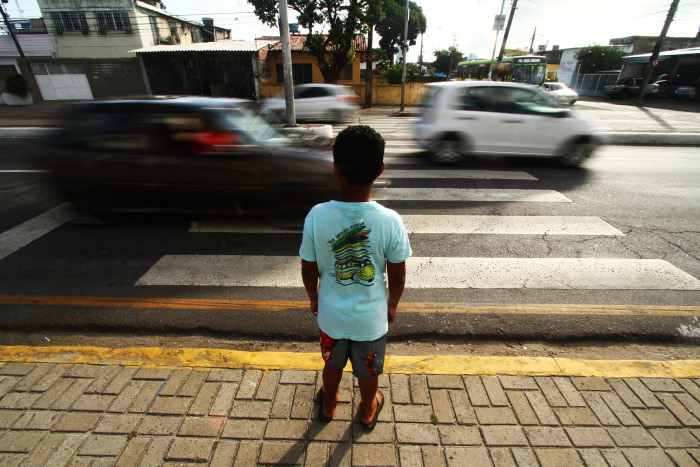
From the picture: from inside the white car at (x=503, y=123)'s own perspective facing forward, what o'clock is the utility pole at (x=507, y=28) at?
The utility pole is roughly at 9 o'clock from the white car.

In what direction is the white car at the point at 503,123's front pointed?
to the viewer's right

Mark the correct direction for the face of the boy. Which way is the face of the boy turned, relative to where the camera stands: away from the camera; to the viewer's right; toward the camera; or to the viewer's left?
away from the camera

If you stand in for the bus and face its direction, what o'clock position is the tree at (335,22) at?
The tree is roughly at 3 o'clock from the bus.

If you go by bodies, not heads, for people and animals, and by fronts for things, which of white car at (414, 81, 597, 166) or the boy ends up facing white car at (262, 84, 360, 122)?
the boy

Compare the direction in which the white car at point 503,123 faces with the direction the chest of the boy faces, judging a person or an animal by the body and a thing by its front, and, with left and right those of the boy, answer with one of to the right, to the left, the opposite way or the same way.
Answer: to the right

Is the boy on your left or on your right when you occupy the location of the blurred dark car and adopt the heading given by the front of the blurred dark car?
on your right

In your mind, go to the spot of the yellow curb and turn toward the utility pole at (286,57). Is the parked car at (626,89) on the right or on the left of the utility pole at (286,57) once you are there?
right

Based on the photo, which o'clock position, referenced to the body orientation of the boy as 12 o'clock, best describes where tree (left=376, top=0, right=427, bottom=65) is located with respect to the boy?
The tree is roughly at 12 o'clock from the boy.

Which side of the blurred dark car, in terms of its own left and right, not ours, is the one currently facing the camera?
right

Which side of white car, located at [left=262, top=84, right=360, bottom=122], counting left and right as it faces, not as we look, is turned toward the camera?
left

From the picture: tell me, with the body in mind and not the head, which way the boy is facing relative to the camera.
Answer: away from the camera

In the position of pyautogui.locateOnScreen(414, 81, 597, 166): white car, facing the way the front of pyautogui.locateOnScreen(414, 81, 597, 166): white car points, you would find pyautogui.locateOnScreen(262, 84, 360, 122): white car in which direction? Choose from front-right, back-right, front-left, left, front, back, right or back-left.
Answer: back-left

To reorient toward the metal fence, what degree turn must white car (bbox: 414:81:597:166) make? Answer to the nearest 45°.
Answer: approximately 90° to its left
